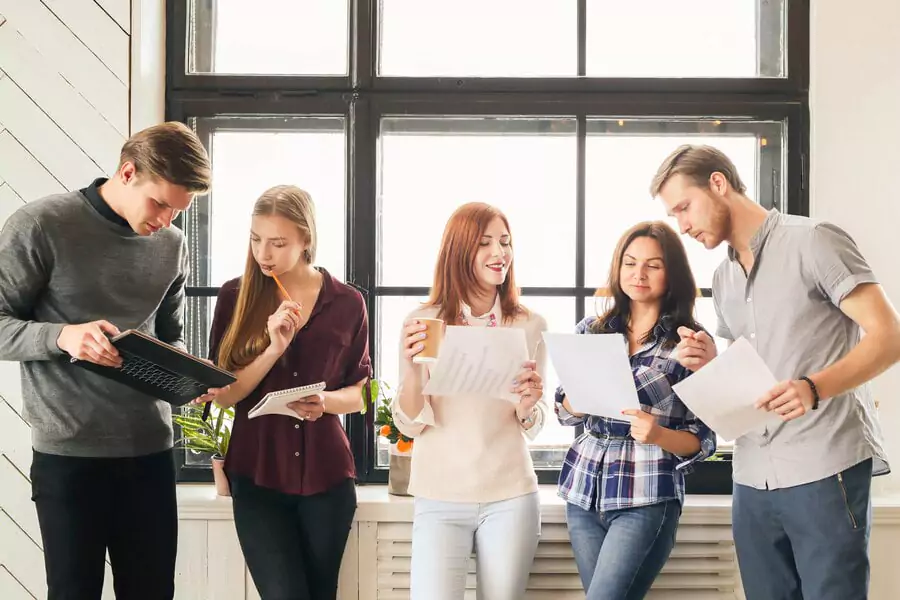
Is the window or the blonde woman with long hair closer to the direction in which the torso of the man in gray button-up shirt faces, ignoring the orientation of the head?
the blonde woman with long hair

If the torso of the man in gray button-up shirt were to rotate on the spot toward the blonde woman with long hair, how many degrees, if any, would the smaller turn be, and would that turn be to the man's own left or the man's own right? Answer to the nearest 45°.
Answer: approximately 45° to the man's own right

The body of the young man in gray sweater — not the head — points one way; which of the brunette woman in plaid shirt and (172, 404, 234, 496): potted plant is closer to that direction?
the brunette woman in plaid shirt

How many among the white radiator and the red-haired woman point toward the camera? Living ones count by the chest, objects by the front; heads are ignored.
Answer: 2

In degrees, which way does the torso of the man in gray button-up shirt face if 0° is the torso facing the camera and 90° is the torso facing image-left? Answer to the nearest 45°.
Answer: approximately 45°

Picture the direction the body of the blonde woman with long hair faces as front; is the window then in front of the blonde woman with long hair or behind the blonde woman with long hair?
behind

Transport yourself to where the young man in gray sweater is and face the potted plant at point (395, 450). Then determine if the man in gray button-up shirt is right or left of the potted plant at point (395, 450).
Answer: right

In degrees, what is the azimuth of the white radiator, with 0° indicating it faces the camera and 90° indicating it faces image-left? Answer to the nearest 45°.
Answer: approximately 0°

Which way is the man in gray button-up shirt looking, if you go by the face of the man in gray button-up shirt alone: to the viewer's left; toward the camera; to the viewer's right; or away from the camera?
to the viewer's left
